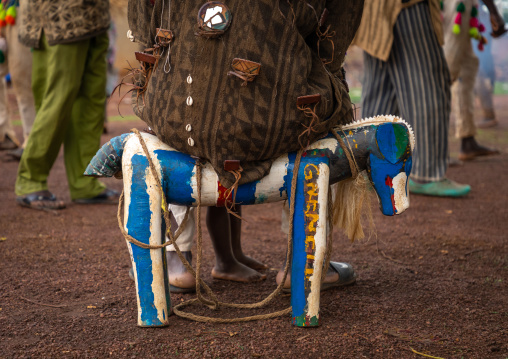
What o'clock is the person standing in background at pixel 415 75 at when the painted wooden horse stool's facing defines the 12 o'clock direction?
The person standing in background is roughly at 10 o'clock from the painted wooden horse stool.

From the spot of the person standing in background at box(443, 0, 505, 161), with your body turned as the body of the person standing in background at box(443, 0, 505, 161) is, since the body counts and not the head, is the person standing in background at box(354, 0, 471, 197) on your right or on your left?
on your right

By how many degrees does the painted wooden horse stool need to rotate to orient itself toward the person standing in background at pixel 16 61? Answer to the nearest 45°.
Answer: approximately 135° to its left

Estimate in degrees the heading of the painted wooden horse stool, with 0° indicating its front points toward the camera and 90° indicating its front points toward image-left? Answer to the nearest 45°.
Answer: approximately 270°

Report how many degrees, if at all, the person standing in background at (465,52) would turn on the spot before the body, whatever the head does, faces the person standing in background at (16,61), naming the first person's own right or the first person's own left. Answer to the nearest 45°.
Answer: approximately 135° to the first person's own right
